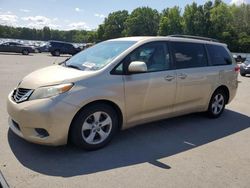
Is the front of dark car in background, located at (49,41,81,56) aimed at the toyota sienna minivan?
no

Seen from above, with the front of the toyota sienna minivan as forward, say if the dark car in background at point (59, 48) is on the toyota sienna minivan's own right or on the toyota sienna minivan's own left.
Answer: on the toyota sienna minivan's own right

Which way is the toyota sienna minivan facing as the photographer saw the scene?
facing the viewer and to the left of the viewer

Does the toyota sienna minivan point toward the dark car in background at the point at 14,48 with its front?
no
